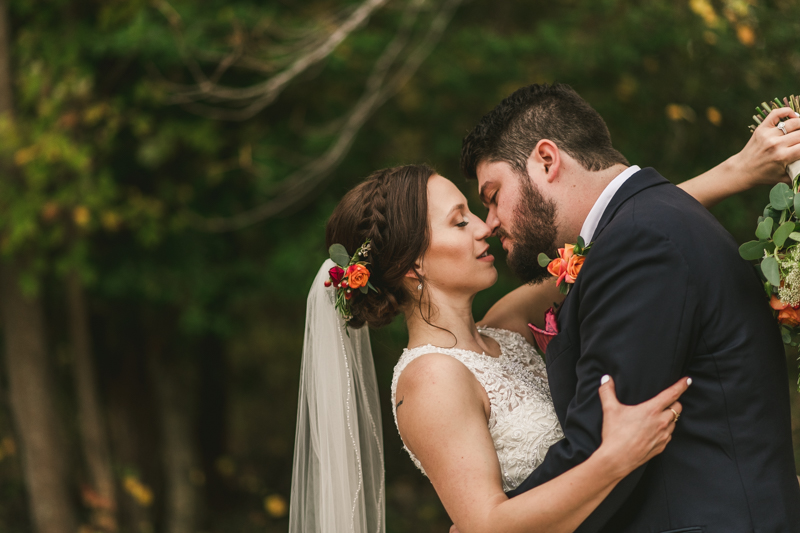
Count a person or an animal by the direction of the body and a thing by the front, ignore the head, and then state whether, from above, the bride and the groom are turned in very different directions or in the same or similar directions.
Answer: very different directions

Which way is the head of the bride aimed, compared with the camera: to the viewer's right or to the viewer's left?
to the viewer's right

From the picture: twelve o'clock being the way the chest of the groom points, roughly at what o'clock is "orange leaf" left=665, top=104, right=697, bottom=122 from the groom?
The orange leaf is roughly at 3 o'clock from the groom.

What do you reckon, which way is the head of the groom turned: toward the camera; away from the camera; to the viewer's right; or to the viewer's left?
to the viewer's left

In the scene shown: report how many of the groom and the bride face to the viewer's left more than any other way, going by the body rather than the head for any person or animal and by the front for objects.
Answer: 1

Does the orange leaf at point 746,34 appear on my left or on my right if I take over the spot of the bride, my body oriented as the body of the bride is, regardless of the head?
on my left

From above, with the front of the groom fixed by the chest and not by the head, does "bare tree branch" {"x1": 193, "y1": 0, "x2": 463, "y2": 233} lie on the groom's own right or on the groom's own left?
on the groom's own right

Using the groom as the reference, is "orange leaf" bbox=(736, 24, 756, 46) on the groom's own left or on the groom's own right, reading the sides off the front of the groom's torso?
on the groom's own right

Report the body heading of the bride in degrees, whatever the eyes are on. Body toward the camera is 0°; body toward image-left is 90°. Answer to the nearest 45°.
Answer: approximately 270°

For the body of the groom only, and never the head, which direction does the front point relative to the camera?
to the viewer's left

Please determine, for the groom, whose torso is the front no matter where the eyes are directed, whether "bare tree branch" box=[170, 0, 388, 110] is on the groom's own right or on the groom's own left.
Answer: on the groom's own right
